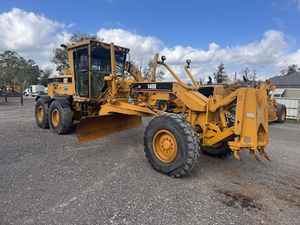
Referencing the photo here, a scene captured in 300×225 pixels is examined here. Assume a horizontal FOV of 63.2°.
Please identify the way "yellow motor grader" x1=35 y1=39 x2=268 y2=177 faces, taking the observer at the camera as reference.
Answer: facing the viewer and to the right of the viewer
